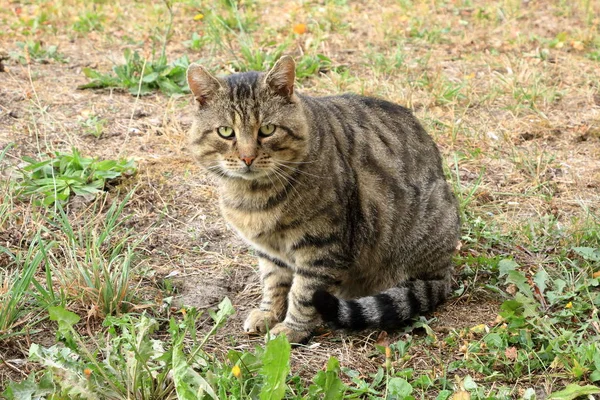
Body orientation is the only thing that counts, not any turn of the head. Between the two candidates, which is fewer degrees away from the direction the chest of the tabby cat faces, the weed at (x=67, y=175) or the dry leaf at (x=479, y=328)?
the weed

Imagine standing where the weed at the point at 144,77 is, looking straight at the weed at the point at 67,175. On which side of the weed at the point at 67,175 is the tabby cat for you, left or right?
left

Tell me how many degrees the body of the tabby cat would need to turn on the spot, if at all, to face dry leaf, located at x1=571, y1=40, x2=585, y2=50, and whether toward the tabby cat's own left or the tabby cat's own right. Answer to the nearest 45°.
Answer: approximately 180°

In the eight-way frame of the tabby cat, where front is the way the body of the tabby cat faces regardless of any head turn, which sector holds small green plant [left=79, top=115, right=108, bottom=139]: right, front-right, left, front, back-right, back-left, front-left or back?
right

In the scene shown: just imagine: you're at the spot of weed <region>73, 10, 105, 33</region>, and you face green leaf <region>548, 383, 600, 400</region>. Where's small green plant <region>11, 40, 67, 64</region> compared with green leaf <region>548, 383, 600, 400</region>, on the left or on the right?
right

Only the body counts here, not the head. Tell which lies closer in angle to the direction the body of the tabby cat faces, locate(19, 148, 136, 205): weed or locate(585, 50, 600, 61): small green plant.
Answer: the weed

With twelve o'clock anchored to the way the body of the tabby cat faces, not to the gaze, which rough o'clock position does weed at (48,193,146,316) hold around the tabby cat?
The weed is roughly at 1 o'clock from the tabby cat.

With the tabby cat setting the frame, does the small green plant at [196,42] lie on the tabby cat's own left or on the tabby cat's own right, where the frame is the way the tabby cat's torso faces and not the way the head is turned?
on the tabby cat's own right

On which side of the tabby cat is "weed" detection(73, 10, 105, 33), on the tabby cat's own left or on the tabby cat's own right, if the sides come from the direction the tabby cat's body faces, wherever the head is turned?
on the tabby cat's own right

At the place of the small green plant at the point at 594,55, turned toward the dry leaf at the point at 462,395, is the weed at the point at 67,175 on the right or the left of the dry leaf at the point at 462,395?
right

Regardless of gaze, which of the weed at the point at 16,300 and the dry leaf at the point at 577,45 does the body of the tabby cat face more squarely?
the weed

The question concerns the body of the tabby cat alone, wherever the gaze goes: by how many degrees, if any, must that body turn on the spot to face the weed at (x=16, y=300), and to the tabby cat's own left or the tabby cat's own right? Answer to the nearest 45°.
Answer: approximately 45° to the tabby cat's own right

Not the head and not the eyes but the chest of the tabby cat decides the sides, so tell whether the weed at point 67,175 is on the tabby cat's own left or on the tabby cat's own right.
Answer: on the tabby cat's own right

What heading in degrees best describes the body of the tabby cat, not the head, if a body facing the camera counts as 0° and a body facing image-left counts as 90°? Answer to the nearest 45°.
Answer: approximately 45°

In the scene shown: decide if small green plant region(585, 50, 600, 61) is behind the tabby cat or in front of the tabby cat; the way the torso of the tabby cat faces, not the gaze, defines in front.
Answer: behind
